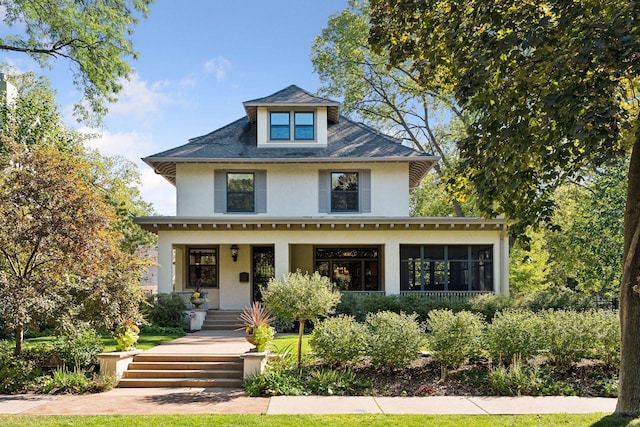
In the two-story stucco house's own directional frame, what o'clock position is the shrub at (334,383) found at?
The shrub is roughly at 12 o'clock from the two-story stucco house.

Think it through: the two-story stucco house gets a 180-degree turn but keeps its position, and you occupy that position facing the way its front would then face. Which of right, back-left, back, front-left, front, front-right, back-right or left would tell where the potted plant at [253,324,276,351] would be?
back

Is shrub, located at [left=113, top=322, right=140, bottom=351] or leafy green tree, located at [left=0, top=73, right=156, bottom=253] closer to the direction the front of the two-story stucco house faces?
the shrub

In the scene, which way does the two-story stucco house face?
toward the camera

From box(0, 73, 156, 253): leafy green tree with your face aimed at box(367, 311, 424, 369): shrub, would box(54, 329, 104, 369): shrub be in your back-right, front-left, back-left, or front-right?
front-right

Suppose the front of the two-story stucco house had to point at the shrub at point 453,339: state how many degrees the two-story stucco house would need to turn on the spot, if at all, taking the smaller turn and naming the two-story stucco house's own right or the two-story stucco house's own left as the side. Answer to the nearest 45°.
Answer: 0° — it already faces it

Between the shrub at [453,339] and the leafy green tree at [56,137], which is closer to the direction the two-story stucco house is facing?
the shrub

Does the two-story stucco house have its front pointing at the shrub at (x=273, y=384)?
yes

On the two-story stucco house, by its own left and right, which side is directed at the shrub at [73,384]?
front

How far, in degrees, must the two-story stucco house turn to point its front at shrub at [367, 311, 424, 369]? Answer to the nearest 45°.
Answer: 0° — it already faces it

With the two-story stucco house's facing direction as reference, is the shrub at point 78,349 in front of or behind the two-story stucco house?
in front

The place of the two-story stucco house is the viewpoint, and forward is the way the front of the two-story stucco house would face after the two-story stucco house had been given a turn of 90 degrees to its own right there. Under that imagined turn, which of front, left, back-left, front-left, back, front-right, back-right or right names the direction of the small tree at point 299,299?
left

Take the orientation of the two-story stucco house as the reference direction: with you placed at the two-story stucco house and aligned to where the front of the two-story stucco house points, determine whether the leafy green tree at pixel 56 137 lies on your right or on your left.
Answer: on your right

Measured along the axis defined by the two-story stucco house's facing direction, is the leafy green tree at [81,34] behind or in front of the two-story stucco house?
in front

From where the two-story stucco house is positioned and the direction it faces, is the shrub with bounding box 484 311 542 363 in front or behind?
in front
